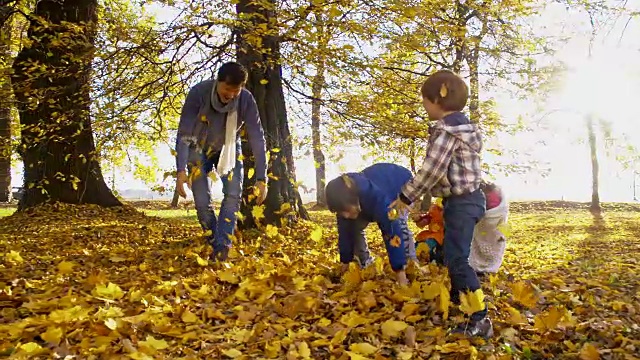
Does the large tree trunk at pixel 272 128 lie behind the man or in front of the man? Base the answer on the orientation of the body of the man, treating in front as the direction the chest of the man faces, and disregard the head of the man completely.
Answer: behind

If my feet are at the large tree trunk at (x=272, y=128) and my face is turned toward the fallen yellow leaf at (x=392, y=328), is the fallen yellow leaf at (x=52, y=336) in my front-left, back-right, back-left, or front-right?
front-right

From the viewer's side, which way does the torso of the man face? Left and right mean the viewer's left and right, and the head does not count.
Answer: facing the viewer

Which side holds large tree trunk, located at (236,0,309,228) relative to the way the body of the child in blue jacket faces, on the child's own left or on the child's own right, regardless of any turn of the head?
on the child's own right

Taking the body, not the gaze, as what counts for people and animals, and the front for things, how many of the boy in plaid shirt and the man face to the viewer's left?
1

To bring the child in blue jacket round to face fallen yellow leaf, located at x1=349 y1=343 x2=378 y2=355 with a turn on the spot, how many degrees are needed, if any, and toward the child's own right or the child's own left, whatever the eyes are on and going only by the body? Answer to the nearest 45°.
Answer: approximately 45° to the child's own left

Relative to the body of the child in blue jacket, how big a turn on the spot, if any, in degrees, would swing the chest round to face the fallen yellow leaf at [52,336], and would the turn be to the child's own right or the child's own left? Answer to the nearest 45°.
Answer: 0° — they already face it

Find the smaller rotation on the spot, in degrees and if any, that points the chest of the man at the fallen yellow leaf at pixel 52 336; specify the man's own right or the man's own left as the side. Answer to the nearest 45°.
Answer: approximately 45° to the man's own right

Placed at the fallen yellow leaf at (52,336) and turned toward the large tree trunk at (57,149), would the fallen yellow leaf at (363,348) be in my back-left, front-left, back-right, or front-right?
back-right

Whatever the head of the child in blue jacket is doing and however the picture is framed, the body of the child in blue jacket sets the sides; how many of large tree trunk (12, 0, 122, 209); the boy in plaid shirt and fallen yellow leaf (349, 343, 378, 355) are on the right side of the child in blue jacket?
1

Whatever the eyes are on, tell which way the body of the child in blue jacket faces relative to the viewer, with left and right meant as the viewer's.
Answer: facing the viewer and to the left of the viewer

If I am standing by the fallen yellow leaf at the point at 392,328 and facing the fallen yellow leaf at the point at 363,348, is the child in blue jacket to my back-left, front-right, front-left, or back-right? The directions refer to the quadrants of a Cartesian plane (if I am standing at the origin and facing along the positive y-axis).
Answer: back-right

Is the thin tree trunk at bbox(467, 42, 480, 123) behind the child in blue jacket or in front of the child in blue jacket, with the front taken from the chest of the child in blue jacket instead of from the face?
behind

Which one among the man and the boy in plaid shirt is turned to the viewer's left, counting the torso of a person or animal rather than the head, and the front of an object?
the boy in plaid shirt

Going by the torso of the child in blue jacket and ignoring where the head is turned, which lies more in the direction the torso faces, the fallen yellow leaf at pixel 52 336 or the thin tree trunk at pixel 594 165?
the fallen yellow leaf

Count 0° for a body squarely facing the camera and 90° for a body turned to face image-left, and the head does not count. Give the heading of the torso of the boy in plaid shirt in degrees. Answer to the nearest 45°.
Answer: approximately 90°
